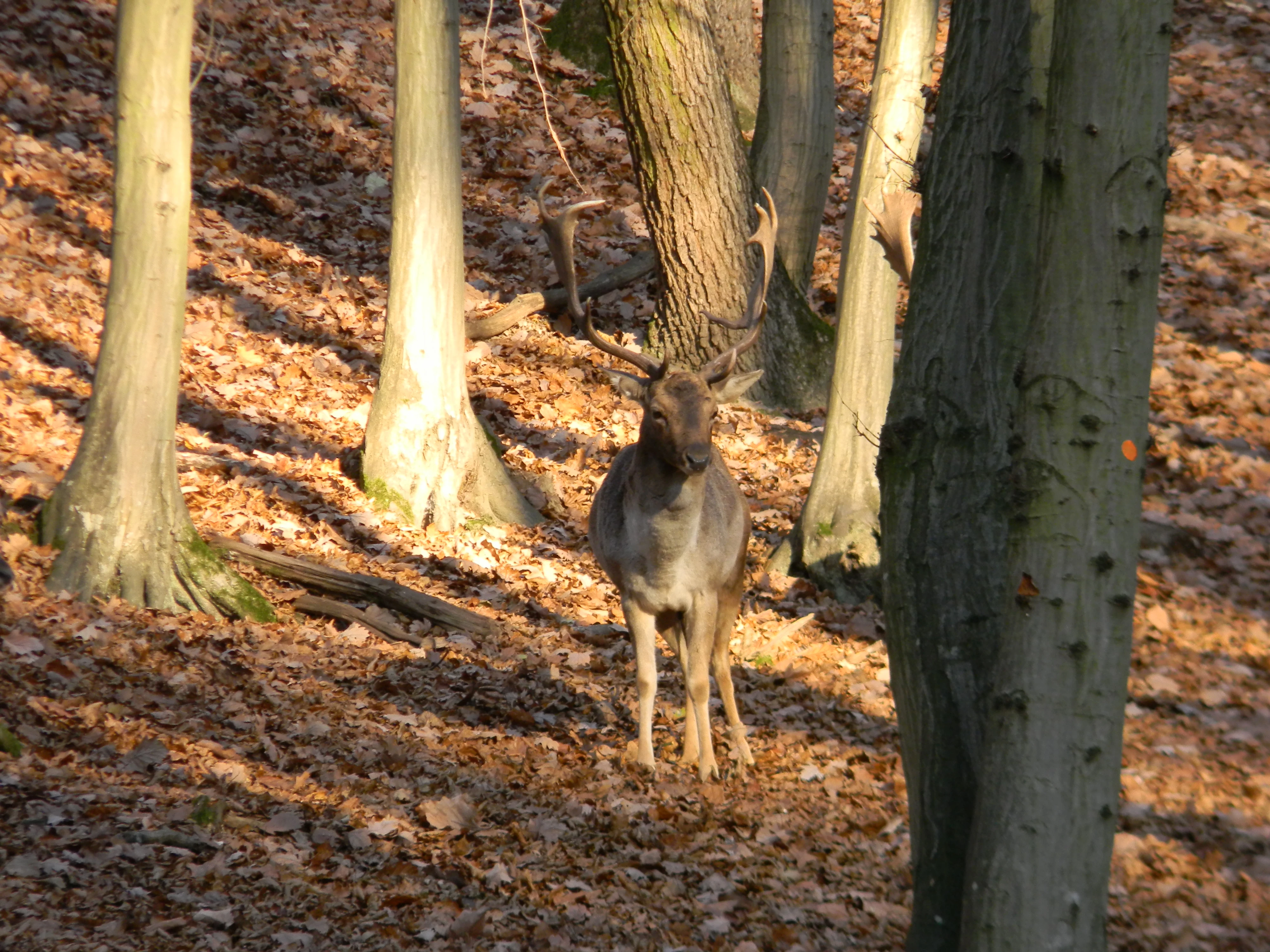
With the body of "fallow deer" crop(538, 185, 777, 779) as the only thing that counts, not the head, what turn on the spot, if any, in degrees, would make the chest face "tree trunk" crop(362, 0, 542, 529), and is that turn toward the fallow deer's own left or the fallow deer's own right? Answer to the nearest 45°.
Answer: approximately 135° to the fallow deer's own right

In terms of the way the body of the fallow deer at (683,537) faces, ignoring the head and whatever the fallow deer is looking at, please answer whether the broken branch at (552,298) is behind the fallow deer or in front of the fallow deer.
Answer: behind

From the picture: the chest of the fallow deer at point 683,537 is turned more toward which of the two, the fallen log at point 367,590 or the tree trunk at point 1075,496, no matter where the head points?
the tree trunk

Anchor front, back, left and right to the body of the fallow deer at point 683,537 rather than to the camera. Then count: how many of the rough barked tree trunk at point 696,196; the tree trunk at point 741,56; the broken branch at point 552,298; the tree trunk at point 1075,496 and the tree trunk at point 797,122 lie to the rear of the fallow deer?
4

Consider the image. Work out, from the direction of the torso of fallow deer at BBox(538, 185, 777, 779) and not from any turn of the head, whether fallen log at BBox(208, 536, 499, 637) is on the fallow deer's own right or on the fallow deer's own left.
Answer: on the fallow deer's own right

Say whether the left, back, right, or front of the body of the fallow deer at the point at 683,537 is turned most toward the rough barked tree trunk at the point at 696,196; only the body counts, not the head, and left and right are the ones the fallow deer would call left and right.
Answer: back

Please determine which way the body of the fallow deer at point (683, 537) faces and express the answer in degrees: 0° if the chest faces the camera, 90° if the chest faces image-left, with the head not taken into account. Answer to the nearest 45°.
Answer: approximately 0°

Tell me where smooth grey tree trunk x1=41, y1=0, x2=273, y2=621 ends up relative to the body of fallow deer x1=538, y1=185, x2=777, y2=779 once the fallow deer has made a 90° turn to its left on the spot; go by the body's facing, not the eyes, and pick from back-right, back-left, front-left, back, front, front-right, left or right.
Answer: back

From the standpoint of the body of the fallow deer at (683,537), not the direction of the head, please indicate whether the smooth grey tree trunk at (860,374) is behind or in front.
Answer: behind

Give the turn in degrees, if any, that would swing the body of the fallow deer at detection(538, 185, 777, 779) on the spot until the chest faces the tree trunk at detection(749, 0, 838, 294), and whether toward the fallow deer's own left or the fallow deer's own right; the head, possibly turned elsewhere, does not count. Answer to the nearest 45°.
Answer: approximately 180°

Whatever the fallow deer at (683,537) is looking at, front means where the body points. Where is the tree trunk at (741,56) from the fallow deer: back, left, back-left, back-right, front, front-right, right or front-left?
back
